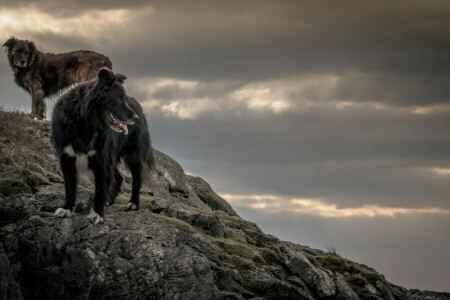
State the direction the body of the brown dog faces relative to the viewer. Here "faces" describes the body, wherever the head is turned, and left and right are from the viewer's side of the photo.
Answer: facing to the left of the viewer

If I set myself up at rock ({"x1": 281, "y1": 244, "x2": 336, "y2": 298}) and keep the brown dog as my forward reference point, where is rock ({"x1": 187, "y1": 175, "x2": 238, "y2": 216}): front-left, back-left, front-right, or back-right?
front-right

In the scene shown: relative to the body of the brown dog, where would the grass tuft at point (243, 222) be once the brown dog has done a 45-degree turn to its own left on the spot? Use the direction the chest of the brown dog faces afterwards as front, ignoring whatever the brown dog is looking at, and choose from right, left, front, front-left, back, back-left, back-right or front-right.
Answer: left

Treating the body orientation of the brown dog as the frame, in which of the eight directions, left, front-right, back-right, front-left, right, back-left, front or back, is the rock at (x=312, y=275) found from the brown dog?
back-left

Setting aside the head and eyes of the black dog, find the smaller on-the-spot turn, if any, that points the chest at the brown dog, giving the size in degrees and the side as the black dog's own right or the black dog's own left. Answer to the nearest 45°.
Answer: approximately 135° to the black dog's own right
